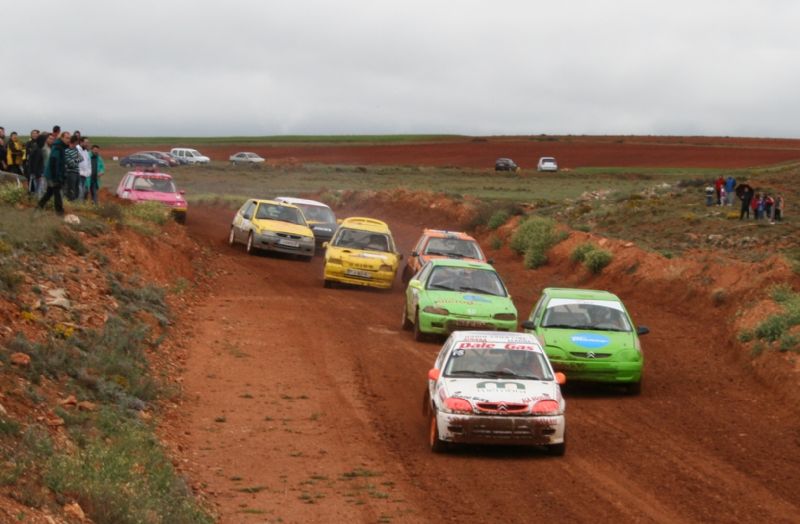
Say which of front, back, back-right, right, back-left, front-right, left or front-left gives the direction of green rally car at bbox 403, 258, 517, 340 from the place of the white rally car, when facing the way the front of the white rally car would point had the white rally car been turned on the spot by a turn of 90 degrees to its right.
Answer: right

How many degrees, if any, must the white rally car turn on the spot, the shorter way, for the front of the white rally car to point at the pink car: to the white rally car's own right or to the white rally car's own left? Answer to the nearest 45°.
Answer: approximately 135° to the white rally car's own right

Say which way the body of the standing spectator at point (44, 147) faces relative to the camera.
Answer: to the viewer's right

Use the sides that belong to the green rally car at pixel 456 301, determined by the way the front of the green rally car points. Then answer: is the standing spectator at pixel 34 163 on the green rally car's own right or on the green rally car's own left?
on the green rally car's own right

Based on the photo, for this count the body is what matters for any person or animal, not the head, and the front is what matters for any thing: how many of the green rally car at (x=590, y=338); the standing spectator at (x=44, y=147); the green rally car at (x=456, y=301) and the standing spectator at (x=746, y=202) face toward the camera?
2

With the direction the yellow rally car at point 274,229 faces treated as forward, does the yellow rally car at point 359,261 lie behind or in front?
in front

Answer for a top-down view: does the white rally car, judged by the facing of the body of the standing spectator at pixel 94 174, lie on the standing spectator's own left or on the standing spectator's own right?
on the standing spectator's own right

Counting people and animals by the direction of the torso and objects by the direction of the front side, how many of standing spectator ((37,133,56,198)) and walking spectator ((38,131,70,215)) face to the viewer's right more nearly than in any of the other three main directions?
2

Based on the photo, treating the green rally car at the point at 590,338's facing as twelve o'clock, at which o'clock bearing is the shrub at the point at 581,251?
The shrub is roughly at 6 o'clock from the green rally car.
